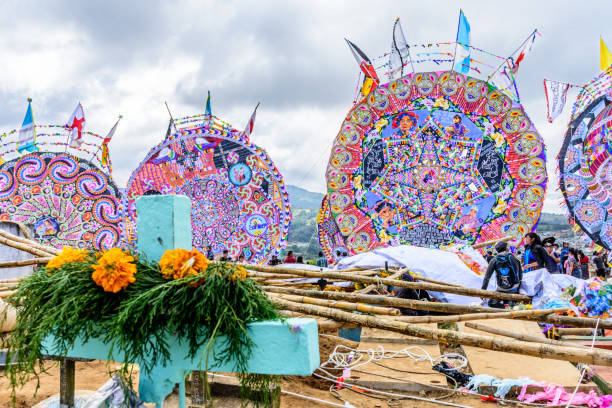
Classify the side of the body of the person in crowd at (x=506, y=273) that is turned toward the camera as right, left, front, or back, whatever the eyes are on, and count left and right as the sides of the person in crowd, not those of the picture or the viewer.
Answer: back

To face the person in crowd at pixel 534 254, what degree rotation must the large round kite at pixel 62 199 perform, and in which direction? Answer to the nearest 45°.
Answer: approximately 45° to its left

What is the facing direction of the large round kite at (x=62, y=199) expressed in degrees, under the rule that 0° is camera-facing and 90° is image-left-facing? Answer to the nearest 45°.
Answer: approximately 0°

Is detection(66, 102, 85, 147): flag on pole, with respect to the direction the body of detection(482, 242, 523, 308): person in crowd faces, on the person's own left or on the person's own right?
on the person's own left

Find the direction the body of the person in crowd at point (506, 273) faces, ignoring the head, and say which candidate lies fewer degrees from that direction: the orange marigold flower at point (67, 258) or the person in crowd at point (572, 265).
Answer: the person in crowd

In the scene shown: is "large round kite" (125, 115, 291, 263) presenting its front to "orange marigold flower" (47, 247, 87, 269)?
yes

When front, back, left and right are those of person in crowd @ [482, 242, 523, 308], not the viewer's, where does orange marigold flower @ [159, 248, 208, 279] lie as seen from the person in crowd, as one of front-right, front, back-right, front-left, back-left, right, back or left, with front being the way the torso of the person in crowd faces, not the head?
back

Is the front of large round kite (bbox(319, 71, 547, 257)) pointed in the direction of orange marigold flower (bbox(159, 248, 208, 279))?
yes
